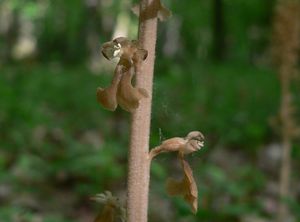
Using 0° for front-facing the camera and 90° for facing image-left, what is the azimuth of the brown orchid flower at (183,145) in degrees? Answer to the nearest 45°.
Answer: approximately 270°

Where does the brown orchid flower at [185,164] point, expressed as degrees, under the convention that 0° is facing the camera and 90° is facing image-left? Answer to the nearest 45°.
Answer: approximately 270°
